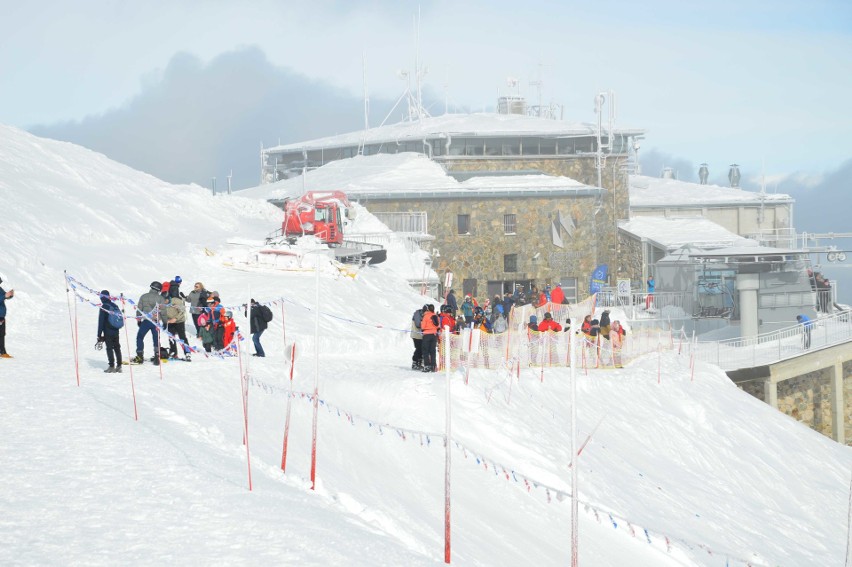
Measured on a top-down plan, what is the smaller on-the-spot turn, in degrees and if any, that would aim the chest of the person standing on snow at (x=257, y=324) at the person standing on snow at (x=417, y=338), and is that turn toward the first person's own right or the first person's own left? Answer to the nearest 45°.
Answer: approximately 180°

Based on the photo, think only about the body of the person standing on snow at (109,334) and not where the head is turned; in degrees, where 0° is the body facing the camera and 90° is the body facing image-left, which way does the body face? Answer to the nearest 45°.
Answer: approximately 90°

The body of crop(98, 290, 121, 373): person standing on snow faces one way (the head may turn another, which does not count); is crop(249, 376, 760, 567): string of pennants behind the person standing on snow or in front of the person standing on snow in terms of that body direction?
behind

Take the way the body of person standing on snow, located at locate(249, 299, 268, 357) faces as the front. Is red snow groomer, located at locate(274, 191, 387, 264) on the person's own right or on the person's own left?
on the person's own right

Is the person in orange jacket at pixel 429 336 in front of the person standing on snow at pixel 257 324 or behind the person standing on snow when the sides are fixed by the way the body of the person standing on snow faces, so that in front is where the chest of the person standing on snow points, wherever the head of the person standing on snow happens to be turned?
behind

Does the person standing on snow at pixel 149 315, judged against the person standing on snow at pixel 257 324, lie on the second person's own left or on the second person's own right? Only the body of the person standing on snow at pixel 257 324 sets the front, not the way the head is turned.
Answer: on the second person's own left

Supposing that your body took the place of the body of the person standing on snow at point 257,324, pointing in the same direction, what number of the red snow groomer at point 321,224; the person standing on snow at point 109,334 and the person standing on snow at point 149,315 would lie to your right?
1

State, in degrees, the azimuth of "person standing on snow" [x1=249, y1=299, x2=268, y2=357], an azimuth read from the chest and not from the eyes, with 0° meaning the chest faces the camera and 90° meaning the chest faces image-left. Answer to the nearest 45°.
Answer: approximately 90°
